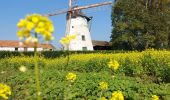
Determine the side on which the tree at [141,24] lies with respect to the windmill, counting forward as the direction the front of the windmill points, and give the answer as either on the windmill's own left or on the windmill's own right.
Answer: on the windmill's own left

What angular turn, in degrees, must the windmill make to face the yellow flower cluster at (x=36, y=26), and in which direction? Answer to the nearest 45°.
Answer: approximately 45° to its left

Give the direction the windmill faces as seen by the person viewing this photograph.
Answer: facing the viewer and to the left of the viewer
